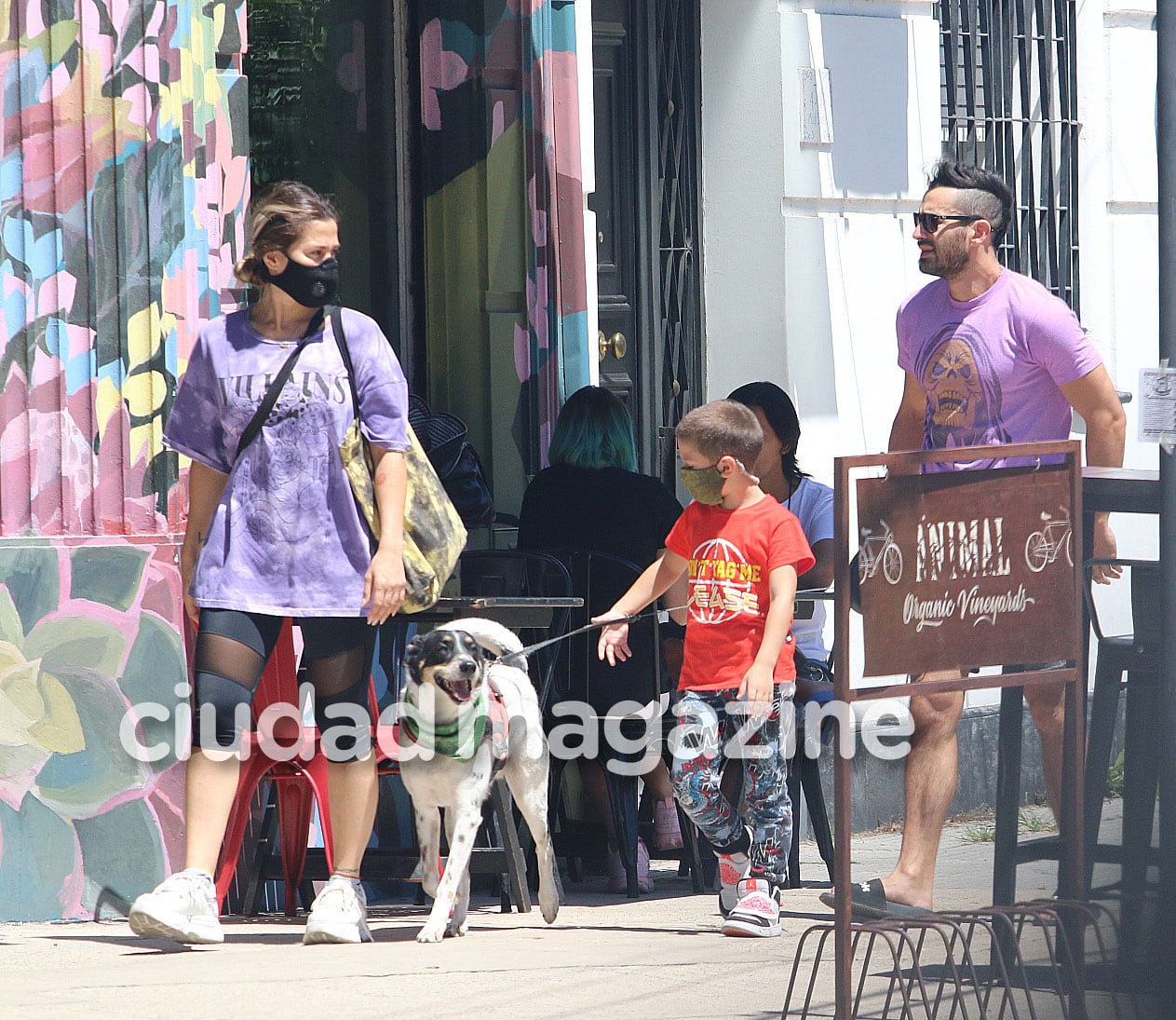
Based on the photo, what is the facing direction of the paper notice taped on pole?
toward the camera

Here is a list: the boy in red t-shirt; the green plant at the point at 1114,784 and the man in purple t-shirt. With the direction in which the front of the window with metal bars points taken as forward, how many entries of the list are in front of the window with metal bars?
3

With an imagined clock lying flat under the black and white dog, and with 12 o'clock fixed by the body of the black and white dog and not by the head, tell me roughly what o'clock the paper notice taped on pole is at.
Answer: The paper notice taped on pole is roughly at 9 o'clock from the black and white dog.

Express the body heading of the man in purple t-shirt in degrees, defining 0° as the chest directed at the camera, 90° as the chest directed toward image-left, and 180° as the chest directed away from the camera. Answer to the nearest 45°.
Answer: approximately 45°

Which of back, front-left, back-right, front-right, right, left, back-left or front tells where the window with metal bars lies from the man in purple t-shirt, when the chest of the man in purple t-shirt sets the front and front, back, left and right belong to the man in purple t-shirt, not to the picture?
back-right

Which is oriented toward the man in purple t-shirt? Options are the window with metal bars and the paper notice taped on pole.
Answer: the window with metal bars

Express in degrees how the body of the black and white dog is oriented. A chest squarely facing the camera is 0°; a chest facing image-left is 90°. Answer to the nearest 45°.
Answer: approximately 45°

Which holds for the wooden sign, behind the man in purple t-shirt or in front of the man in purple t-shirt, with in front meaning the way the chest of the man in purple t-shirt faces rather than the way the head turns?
in front

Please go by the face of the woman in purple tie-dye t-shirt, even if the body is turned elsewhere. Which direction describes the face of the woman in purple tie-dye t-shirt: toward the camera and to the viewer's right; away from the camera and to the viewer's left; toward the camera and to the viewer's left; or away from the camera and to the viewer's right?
toward the camera and to the viewer's right

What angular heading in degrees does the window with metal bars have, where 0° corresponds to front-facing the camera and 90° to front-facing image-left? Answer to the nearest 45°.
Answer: approximately 0°

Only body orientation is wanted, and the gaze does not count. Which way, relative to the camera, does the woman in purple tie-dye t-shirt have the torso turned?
toward the camera

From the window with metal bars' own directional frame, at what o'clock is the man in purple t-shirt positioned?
The man in purple t-shirt is roughly at 12 o'clock from the window with metal bars.

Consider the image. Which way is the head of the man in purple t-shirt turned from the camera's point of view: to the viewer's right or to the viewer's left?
to the viewer's left
